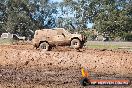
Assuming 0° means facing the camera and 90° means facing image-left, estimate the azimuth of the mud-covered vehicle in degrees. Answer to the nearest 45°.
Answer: approximately 270°
